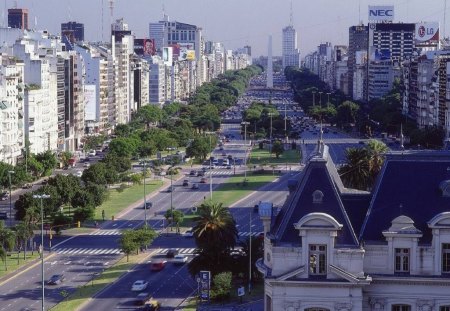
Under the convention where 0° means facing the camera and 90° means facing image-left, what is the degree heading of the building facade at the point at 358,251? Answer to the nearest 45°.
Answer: approximately 0°
